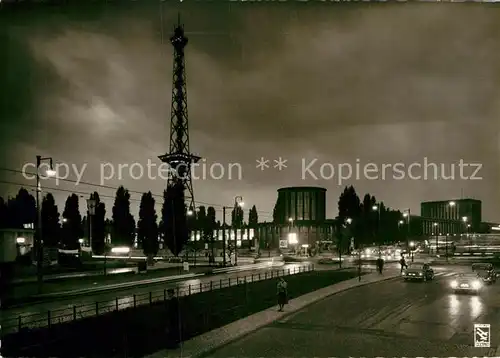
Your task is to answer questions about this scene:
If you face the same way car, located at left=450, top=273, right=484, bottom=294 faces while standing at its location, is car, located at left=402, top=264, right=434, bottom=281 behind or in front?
behind

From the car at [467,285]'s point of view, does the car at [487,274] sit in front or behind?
behind

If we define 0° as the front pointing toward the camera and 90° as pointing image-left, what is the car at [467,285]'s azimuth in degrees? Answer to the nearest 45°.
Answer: approximately 0°
